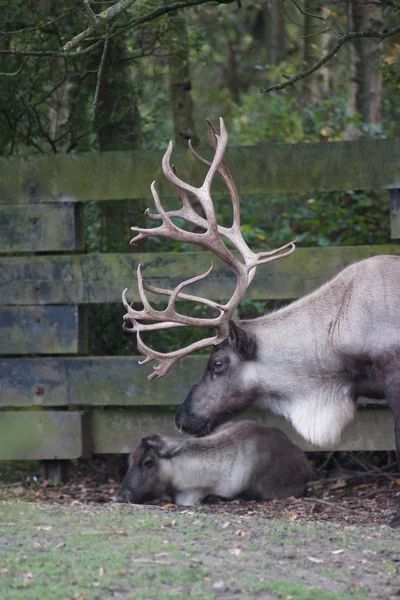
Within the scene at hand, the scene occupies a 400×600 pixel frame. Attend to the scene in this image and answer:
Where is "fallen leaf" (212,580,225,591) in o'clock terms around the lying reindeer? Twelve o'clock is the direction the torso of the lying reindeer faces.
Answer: The fallen leaf is roughly at 9 o'clock from the lying reindeer.

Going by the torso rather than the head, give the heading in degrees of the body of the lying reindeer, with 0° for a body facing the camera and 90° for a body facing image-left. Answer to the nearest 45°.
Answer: approximately 90°

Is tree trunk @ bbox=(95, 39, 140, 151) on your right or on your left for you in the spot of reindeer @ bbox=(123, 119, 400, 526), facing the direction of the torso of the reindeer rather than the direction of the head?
on your right

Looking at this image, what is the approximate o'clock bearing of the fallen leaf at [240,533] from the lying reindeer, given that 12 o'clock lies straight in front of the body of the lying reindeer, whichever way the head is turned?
The fallen leaf is roughly at 9 o'clock from the lying reindeer.

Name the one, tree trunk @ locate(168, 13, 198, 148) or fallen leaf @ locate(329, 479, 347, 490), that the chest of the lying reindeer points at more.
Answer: the tree trunk

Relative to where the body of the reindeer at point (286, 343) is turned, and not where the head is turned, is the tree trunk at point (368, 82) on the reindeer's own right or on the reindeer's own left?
on the reindeer's own right

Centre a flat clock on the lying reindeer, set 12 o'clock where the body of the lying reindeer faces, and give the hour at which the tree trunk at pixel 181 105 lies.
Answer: The tree trunk is roughly at 3 o'clock from the lying reindeer.

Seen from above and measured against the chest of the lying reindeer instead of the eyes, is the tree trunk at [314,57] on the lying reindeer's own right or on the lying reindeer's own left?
on the lying reindeer's own right

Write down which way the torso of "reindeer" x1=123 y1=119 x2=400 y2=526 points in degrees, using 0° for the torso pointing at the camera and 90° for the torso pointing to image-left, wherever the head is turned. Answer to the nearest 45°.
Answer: approximately 90°

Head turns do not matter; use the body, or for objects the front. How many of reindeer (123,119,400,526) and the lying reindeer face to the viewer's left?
2
